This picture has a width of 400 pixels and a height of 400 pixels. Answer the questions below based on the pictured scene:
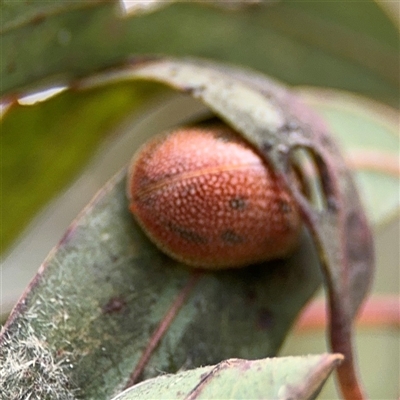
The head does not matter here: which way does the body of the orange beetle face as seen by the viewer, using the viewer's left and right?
facing to the right of the viewer

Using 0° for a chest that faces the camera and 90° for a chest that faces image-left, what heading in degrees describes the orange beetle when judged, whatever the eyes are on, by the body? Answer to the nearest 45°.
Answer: approximately 270°
